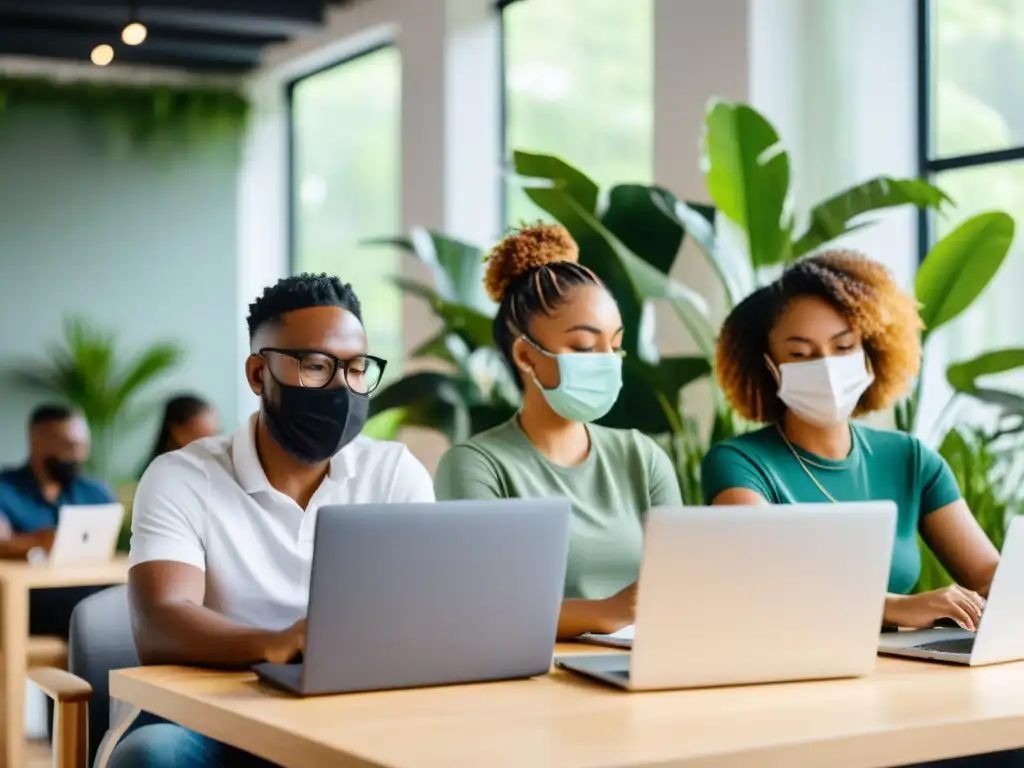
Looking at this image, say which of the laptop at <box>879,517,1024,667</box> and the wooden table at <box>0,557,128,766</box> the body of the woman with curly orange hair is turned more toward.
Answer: the laptop

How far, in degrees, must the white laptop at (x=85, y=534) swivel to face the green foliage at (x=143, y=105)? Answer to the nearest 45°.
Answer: approximately 45° to its right

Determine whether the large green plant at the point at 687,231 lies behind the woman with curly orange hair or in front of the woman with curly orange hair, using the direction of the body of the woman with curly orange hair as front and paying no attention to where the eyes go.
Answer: behind

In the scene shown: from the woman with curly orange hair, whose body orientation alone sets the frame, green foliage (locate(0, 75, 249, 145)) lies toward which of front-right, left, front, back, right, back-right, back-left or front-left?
back-right

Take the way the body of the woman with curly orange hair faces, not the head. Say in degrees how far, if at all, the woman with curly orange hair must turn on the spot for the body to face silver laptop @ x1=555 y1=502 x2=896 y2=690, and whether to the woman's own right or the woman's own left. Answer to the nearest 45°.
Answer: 0° — they already face it

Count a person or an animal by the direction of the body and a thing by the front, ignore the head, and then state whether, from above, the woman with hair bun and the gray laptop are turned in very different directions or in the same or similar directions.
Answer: very different directions

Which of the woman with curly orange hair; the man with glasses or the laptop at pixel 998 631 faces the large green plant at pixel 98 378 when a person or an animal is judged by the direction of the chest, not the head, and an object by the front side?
the laptop

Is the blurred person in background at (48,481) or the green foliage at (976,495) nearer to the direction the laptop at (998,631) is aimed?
the blurred person in background

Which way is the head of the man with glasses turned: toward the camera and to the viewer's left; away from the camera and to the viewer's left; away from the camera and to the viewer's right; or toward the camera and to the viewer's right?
toward the camera and to the viewer's right

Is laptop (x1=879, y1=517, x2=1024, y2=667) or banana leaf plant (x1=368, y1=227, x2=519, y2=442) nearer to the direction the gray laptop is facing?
the banana leaf plant

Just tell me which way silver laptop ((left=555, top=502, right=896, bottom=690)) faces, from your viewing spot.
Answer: facing away from the viewer and to the left of the viewer

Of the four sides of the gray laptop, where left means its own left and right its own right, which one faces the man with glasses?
front

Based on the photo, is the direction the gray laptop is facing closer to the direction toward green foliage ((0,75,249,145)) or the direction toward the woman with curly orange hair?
the green foliage
